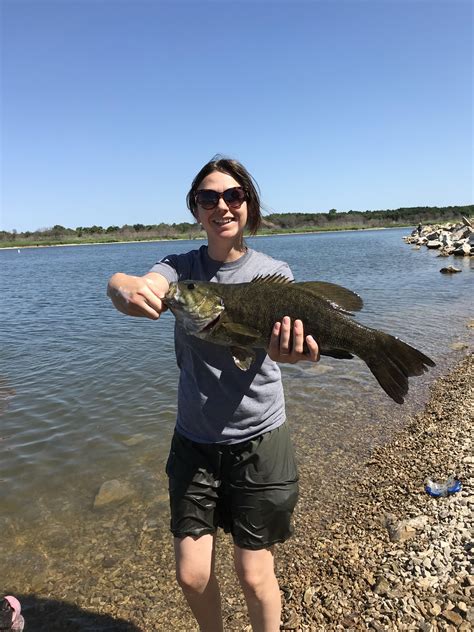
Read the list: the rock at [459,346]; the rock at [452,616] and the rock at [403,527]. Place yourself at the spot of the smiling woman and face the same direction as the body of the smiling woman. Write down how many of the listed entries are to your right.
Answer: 0

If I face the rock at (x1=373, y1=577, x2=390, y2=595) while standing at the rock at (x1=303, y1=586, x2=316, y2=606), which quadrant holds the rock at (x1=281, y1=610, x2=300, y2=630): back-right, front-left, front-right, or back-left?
back-right

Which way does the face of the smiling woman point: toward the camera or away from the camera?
toward the camera

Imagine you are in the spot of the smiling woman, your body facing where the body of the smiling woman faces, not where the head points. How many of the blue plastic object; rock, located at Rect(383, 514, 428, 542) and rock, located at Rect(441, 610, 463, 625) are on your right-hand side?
0

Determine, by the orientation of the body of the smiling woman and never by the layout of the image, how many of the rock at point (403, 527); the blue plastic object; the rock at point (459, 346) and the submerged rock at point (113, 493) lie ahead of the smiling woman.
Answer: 0

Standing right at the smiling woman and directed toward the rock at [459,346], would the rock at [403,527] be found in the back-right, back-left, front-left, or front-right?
front-right

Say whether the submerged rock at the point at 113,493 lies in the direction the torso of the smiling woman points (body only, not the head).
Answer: no

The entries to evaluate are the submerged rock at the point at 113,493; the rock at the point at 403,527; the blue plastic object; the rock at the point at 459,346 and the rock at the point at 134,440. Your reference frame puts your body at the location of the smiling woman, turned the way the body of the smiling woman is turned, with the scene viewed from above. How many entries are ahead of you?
0

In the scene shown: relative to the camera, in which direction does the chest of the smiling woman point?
toward the camera

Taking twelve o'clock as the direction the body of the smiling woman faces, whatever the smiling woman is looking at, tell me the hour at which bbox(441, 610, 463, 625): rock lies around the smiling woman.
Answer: The rock is roughly at 9 o'clock from the smiling woman.

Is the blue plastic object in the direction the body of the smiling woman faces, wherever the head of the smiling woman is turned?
no

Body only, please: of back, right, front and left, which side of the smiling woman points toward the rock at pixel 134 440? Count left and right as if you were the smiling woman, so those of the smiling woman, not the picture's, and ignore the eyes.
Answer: back

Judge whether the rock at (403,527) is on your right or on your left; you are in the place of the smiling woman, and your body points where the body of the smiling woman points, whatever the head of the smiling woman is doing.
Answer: on your left

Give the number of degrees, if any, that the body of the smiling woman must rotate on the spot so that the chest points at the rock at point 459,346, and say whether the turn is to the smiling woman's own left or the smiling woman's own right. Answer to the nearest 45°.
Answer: approximately 135° to the smiling woman's own left

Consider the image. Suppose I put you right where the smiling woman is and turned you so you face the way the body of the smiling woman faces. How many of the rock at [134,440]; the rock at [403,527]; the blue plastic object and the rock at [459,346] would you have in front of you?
0
